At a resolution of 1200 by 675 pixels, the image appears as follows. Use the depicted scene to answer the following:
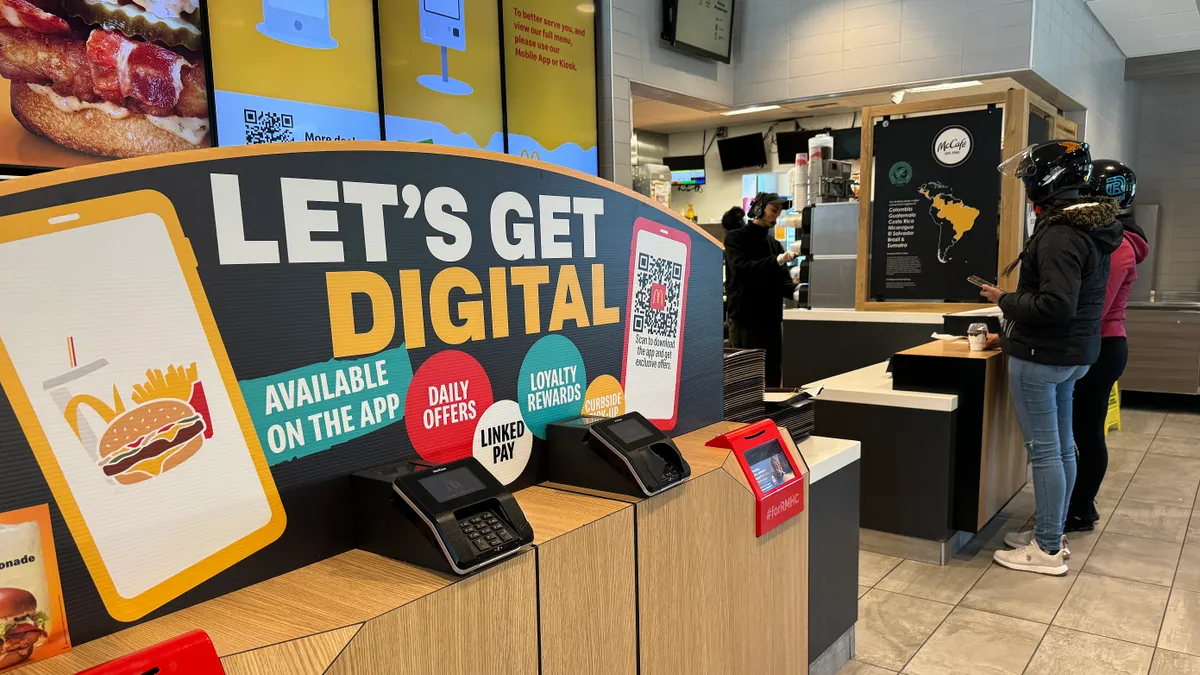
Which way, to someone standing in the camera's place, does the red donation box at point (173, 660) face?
facing the viewer and to the right of the viewer

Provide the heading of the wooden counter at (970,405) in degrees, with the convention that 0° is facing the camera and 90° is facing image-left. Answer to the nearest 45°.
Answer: approximately 270°

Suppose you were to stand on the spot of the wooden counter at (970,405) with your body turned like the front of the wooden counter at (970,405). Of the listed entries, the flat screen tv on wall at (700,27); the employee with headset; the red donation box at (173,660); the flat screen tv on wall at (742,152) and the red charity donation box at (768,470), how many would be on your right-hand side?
2

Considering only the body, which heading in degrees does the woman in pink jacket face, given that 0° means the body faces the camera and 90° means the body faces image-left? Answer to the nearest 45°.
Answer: approximately 90°

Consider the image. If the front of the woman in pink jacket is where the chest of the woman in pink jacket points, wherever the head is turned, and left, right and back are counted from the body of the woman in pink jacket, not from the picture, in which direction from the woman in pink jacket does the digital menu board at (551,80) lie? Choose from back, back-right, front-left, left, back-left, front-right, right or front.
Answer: front

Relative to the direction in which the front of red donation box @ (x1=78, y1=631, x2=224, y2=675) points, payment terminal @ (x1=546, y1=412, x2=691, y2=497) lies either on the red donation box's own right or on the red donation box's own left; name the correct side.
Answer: on the red donation box's own left

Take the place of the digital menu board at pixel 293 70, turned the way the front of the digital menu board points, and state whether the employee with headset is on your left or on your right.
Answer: on your left

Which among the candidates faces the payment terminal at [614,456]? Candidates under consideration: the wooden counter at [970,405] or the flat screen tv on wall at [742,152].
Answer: the flat screen tv on wall

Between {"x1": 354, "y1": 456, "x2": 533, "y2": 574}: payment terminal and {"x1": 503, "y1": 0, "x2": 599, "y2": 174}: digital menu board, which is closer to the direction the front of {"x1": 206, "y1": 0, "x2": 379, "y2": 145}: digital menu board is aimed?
the payment terminal

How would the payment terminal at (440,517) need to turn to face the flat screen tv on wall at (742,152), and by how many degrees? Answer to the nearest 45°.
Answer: approximately 90° to its left

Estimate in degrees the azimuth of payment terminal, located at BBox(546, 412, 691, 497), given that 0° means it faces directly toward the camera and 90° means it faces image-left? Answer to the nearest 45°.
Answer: approximately 315°

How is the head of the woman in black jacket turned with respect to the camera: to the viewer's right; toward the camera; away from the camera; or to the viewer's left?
to the viewer's left

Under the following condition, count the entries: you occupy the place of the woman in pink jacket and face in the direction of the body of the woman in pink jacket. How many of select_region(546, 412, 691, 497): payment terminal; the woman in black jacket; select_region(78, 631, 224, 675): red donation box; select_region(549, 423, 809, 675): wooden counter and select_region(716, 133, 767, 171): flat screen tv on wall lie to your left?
4

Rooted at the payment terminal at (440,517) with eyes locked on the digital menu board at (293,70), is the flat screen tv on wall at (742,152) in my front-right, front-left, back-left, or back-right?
front-right

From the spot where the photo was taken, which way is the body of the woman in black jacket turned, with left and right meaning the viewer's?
facing to the left of the viewer

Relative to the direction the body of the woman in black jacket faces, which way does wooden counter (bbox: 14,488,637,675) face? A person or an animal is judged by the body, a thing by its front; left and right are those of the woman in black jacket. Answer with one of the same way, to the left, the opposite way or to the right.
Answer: the opposite way

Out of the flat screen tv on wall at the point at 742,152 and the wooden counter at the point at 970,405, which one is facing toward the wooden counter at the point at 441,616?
the flat screen tv on wall

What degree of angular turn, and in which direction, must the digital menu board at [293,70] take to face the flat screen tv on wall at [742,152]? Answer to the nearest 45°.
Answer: approximately 90° to its left

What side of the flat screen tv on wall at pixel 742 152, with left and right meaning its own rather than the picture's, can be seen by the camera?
front

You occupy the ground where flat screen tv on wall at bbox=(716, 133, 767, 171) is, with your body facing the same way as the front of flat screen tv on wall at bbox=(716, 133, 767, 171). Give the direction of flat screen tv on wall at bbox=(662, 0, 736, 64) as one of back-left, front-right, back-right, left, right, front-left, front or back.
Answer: front
